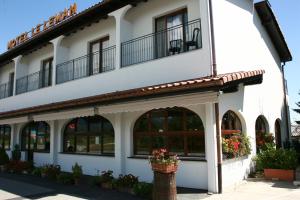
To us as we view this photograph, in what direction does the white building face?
facing the viewer and to the left of the viewer

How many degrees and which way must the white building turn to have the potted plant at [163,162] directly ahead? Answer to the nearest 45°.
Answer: approximately 45° to its left

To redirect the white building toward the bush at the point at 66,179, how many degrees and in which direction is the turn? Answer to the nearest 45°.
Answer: approximately 45° to its right
